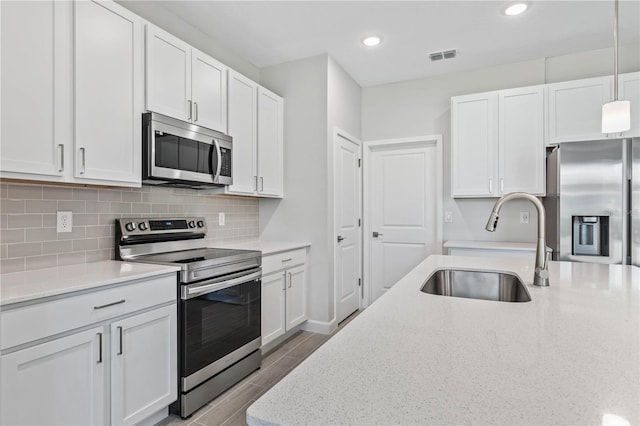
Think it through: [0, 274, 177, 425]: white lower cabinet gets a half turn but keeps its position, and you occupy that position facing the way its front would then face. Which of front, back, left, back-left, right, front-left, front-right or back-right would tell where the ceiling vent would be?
back-right

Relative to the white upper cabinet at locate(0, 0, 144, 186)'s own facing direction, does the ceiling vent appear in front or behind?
in front

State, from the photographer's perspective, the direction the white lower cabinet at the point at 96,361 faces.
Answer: facing the viewer and to the right of the viewer

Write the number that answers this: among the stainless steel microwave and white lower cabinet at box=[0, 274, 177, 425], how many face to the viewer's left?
0

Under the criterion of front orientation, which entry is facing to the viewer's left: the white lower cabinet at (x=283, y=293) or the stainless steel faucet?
the stainless steel faucet

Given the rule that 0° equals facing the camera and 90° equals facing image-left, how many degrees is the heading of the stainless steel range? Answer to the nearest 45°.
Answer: approximately 315°

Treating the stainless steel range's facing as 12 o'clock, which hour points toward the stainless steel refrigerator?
The stainless steel refrigerator is roughly at 11 o'clock from the stainless steel range.

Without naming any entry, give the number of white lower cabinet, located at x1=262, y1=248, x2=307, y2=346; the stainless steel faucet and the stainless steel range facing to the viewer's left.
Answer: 1

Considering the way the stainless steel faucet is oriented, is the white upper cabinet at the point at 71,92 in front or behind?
in front

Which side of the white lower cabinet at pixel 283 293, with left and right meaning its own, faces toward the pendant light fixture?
front

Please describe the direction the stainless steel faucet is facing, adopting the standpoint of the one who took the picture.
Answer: facing to the left of the viewer

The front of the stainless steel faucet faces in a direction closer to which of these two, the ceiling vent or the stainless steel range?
the stainless steel range

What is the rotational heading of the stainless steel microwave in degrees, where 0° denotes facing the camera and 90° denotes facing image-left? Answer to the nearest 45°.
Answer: approximately 315°

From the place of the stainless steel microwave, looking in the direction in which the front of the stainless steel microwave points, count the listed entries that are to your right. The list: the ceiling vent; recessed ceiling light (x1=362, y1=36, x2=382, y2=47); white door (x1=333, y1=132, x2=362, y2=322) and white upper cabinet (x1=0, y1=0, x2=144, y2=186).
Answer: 1
